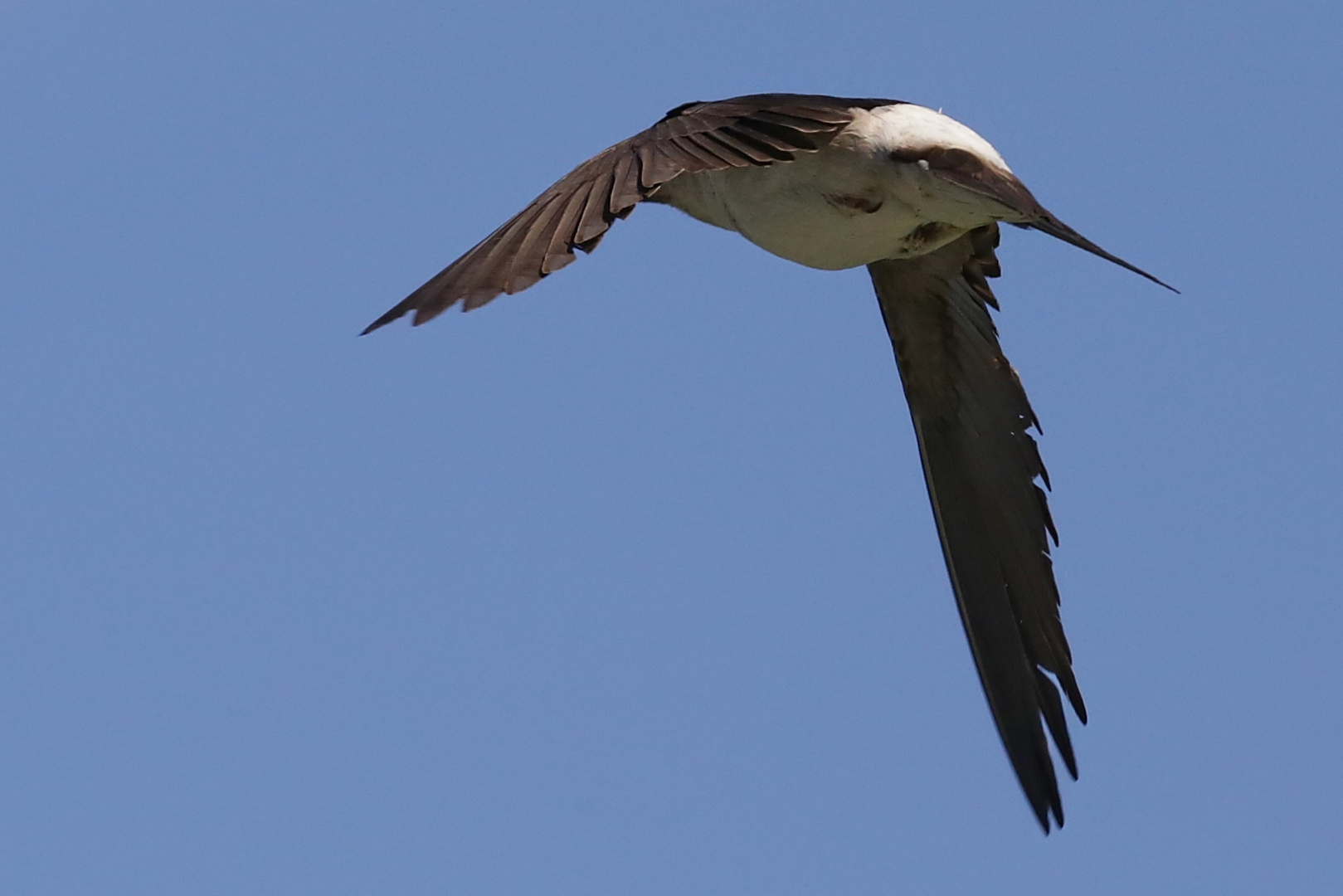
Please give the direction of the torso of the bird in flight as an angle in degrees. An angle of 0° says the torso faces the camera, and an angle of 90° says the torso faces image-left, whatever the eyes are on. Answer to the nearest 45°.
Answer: approximately 135°
